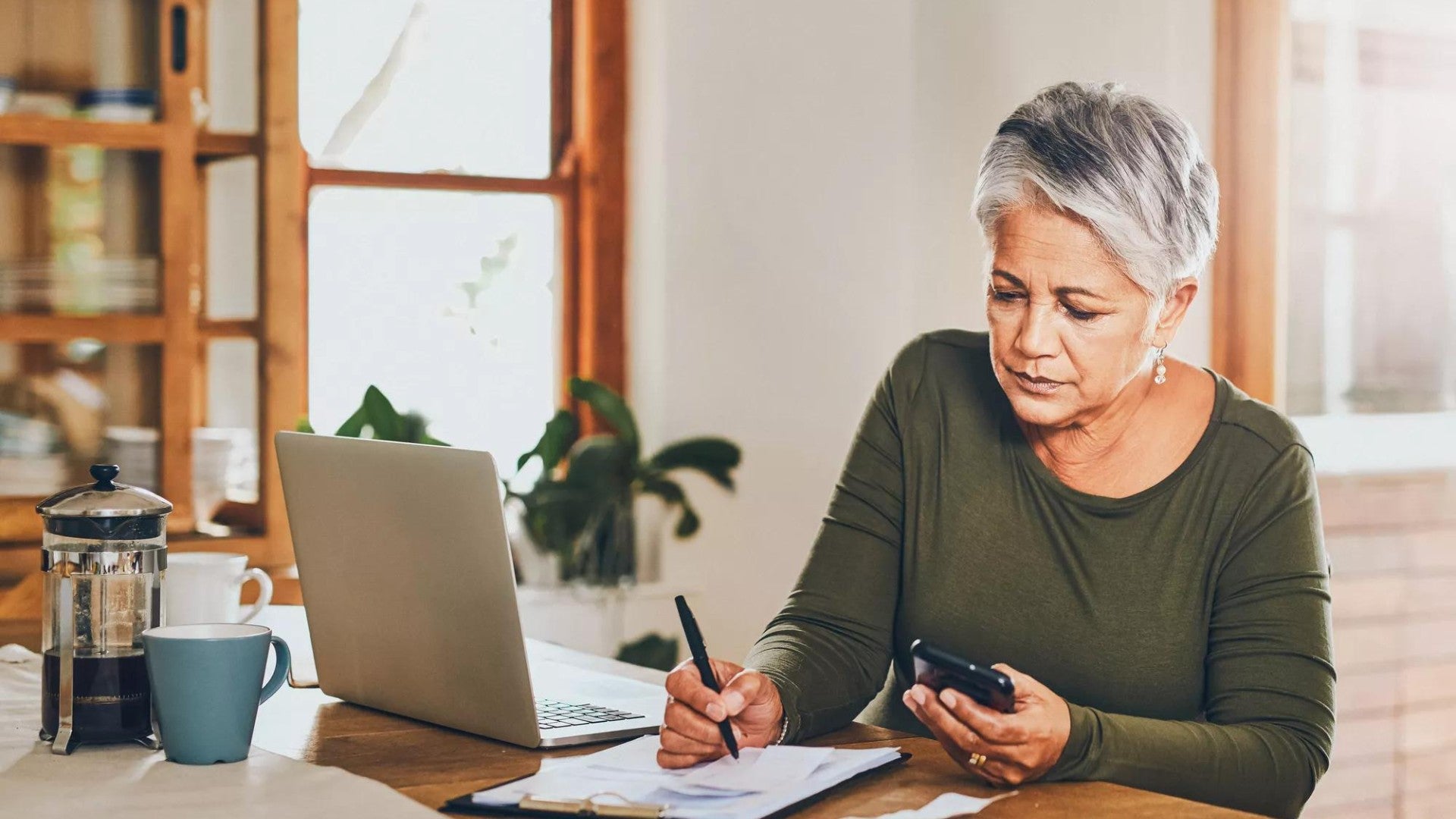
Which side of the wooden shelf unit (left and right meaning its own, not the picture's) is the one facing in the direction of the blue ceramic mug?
front

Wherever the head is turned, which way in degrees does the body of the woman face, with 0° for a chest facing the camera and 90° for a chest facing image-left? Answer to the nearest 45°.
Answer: approximately 45°

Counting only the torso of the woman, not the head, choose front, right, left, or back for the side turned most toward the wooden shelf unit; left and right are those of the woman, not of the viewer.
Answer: right

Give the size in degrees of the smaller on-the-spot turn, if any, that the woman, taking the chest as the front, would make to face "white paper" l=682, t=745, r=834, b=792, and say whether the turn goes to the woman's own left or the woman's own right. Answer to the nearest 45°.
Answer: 0° — they already face it

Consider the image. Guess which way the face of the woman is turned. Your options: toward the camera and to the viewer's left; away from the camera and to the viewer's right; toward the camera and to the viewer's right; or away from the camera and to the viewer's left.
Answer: toward the camera and to the viewer's left

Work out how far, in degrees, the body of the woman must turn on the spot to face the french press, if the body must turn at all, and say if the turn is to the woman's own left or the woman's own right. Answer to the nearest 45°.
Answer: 0° — they already face it

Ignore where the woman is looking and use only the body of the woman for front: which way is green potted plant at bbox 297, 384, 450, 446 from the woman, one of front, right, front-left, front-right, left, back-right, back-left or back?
right

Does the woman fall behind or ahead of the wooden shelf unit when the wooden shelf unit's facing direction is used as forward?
ahead

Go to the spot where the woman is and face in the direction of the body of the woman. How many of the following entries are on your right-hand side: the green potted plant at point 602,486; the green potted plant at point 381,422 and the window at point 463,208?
3

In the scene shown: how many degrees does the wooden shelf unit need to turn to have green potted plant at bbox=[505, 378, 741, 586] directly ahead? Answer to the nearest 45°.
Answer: approximately 90° to its left

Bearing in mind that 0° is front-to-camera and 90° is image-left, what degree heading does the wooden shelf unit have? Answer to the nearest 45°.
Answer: approximately 0°

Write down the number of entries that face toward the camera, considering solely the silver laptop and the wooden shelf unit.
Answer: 1

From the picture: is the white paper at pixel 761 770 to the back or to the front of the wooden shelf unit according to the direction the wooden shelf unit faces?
to the front
